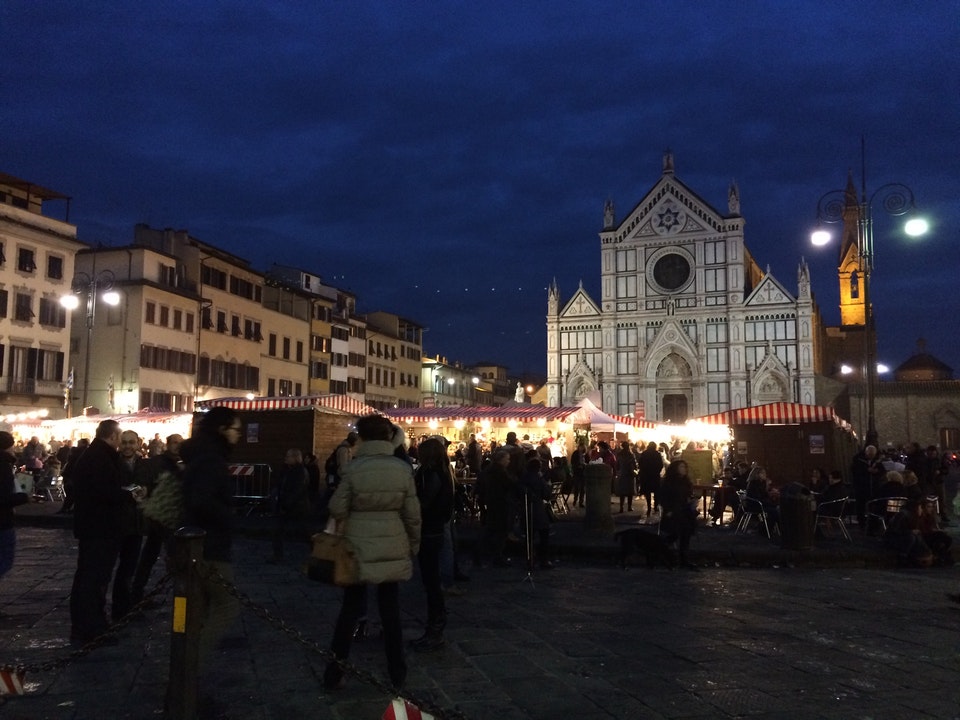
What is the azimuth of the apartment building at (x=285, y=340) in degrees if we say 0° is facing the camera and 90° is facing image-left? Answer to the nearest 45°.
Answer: approximately 315°

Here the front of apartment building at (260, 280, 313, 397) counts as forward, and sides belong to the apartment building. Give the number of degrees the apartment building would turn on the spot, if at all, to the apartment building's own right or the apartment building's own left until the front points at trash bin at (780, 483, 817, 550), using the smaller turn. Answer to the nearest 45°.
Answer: approximately 45° to the apartment building's own right

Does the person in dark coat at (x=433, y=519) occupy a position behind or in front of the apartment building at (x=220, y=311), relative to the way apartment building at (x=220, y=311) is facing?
in front

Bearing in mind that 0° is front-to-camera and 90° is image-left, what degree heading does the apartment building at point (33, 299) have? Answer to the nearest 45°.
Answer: approximately 315°

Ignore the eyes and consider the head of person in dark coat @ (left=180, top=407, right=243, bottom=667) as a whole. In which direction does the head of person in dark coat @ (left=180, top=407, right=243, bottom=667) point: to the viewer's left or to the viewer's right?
to the viewer's right

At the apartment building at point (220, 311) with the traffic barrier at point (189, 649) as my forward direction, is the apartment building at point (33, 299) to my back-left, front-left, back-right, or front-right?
front-right

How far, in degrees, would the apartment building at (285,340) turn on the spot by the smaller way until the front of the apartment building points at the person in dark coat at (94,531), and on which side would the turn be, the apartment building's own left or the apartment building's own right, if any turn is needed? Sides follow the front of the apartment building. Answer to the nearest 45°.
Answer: approximately 45° to the apartment building's own right

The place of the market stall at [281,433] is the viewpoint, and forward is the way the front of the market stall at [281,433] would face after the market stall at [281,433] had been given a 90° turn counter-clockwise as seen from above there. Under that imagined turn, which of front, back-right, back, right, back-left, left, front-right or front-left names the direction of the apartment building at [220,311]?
back-right

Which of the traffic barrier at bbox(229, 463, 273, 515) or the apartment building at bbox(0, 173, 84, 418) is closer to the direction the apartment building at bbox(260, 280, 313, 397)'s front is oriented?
the traffic barrier

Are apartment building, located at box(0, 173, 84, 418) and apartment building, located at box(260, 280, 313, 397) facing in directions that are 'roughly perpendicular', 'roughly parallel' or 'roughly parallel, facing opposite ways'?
roughly parallel

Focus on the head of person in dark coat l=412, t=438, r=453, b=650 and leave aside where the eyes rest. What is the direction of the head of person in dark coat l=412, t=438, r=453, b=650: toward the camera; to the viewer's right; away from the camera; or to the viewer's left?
away from the camera

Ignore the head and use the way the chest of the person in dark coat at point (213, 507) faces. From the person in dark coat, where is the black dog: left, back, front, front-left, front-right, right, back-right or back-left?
front-left
